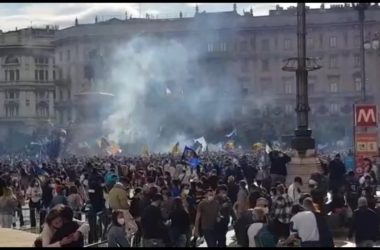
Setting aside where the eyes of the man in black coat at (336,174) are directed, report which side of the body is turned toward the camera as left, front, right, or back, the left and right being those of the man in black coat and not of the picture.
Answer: back

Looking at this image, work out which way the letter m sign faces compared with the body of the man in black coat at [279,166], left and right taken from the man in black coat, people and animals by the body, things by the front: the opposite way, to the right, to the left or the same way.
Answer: the opposite way

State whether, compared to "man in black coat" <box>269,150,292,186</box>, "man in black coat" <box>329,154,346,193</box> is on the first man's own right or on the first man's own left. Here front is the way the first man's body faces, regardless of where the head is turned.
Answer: on the first man's own right

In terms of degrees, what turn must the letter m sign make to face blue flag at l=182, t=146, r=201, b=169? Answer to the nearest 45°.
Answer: approximately 135° to its right

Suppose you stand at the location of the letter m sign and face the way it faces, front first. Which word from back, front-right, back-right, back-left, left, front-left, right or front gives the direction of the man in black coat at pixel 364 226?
front

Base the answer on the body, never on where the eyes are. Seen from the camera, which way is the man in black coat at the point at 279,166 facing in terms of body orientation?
away from the camera

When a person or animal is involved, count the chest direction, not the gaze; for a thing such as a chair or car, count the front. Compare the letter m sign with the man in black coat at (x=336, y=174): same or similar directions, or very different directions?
very different directions

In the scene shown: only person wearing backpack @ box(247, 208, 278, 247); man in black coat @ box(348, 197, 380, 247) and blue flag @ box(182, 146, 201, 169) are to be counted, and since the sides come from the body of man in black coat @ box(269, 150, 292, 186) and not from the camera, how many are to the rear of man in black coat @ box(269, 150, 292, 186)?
2

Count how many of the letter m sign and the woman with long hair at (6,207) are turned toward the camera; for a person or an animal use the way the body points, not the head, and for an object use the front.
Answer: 1

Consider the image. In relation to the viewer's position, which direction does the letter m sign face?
facing the viewer

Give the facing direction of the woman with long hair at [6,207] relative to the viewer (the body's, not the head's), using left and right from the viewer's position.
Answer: facing away from the viewer

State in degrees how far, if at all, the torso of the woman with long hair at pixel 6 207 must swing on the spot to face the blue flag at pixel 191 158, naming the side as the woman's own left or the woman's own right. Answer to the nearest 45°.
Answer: approximately 45° to the woman's own right

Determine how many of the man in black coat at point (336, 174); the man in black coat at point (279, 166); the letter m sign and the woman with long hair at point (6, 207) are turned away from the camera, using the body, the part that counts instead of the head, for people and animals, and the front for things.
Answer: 3
